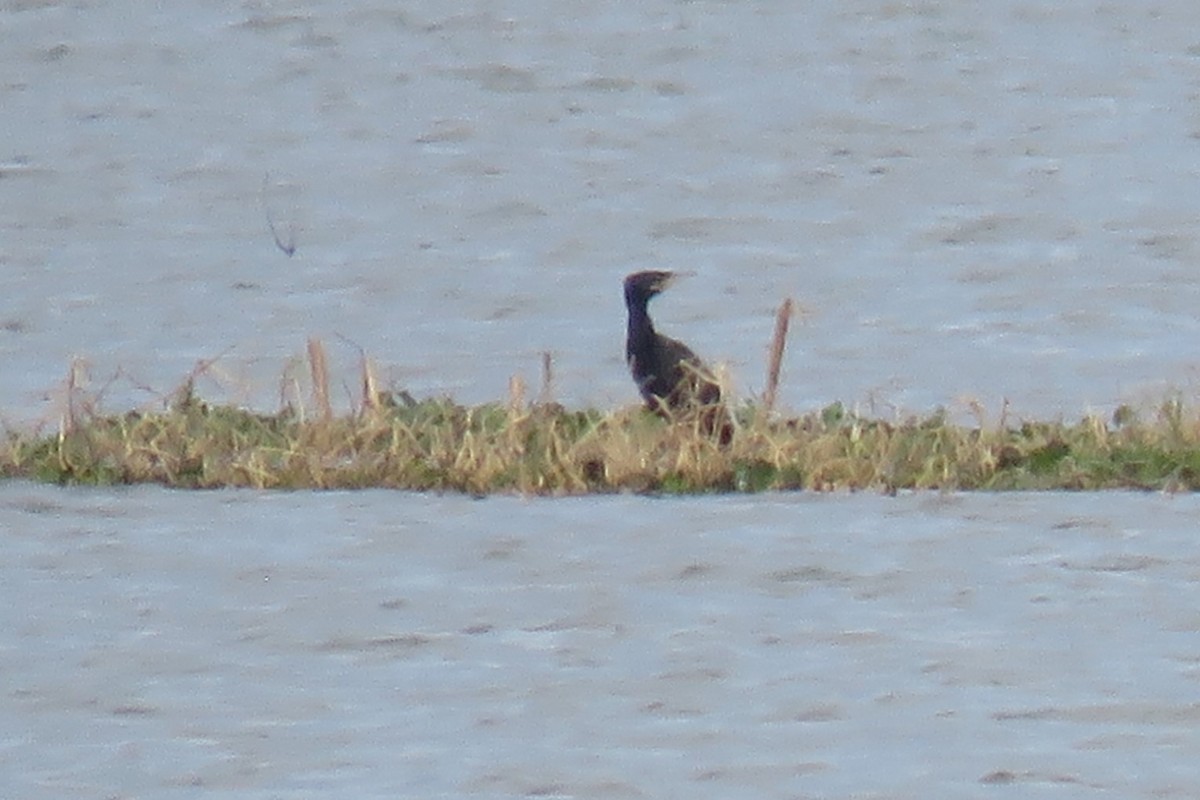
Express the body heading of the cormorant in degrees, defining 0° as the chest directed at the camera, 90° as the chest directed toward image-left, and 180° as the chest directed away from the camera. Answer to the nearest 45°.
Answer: approximately 90°
